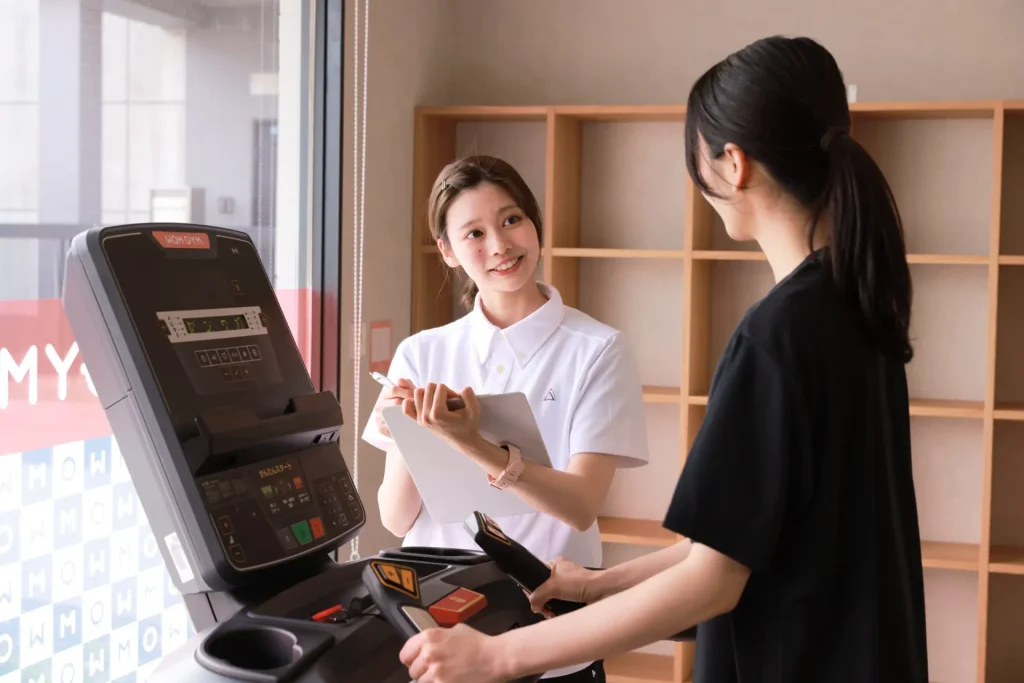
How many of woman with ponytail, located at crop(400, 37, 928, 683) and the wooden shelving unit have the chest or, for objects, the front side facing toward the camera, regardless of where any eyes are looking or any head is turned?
1

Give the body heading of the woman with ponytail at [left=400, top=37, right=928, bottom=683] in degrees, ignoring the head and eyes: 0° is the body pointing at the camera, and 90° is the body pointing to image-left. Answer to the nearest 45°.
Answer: approximately 135°

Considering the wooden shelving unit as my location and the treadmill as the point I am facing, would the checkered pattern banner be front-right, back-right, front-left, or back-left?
front-right

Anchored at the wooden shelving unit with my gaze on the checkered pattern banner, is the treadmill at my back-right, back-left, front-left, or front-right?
front-left

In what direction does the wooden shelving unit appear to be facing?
toward the camera

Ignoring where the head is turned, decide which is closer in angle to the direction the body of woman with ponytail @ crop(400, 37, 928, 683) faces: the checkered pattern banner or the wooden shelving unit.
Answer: the checkered pattern banner

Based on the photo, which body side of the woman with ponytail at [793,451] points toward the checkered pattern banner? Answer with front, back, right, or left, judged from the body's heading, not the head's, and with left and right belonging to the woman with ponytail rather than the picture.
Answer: front

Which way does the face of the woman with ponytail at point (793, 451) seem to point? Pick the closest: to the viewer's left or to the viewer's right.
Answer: to the viewer's left

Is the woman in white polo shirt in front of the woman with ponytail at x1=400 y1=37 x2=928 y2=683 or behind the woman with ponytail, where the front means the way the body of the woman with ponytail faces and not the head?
in front

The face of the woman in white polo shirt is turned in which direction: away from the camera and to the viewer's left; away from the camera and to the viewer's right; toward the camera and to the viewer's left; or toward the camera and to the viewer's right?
toward the camera and to the viewer's right

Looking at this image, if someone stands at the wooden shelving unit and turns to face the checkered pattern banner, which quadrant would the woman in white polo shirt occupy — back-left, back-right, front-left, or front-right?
front-left

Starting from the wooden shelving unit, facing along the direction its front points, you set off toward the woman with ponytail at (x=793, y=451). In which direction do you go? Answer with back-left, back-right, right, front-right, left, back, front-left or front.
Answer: front
